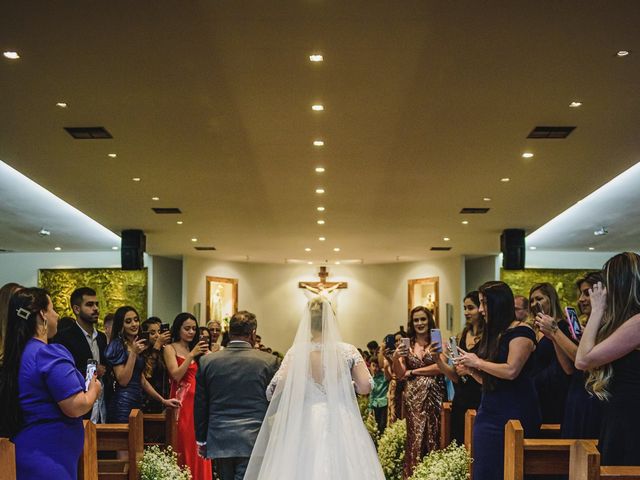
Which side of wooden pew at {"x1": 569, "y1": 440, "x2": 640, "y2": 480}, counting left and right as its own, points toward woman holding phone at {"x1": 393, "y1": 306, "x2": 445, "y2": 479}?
front

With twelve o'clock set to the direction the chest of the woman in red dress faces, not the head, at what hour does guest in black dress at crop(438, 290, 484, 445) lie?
The guest in black dress is roughly at 11 o'clock from the woman in red dress.

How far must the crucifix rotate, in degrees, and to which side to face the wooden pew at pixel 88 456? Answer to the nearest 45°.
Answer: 0° — it already faces it

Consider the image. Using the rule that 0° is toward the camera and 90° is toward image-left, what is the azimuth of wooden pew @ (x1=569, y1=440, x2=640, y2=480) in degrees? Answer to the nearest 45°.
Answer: approximately 180°

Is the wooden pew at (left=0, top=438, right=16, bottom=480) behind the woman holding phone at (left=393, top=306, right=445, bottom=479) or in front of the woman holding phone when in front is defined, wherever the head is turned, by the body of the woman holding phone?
in front

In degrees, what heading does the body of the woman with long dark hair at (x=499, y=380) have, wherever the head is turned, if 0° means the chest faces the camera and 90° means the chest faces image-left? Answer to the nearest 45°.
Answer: approximately 90°

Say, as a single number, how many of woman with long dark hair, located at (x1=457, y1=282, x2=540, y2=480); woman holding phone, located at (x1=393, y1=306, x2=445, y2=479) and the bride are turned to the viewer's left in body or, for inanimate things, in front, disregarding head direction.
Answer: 1

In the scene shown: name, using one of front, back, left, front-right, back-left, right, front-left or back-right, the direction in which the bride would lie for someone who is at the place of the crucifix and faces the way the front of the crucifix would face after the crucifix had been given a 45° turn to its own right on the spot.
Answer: front-left

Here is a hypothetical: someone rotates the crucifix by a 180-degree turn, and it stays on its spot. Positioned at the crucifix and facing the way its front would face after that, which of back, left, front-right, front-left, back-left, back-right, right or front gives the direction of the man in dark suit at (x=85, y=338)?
back

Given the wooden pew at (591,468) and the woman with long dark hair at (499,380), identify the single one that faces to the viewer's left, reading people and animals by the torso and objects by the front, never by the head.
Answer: the woman with long dark hair

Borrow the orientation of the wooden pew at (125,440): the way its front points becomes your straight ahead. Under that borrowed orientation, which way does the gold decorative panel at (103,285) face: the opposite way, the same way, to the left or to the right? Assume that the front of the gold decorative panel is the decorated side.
the opposite way

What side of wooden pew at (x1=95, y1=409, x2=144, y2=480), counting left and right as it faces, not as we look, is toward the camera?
back

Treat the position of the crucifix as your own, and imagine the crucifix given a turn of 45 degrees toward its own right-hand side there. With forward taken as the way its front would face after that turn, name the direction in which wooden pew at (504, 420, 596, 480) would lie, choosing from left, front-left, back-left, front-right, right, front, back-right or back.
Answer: front-left

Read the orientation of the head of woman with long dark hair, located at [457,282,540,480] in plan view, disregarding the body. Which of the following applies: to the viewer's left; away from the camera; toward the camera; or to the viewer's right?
to the viewer's left

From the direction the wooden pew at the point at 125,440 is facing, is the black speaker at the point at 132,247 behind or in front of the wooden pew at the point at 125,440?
in front

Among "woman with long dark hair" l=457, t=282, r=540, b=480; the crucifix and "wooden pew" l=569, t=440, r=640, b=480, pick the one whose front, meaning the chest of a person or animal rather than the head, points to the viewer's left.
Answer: the woman with long dark hair
